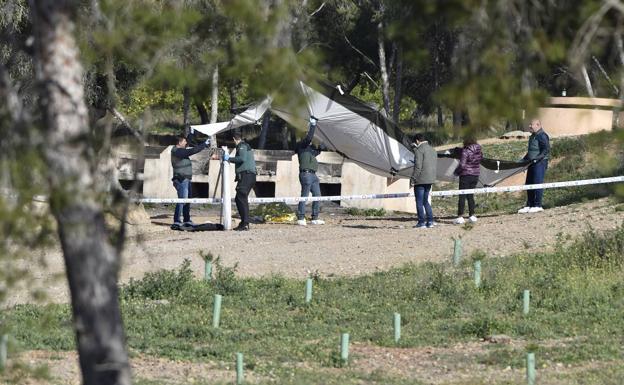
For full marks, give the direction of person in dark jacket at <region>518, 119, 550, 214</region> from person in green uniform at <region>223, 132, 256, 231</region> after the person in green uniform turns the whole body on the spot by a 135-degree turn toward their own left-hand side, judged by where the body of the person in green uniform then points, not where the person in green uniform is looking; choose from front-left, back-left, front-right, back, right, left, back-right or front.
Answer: front-left

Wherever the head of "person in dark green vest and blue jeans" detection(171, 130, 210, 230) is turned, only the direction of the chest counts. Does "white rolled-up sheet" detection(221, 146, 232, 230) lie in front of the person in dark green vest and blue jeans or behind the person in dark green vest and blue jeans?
in front

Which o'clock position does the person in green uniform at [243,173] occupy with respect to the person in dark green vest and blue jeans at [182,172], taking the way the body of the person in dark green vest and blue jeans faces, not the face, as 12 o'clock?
The person in green uniform is roughly at 1 o'clock from the person in dark green vest and blue jeans.

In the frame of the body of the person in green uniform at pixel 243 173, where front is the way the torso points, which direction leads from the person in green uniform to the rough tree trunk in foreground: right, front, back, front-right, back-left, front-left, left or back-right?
left

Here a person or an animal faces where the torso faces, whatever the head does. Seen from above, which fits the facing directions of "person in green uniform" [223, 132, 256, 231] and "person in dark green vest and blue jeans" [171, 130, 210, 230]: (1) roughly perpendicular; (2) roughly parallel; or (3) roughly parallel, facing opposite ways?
roughly parallel, facing opposite ways

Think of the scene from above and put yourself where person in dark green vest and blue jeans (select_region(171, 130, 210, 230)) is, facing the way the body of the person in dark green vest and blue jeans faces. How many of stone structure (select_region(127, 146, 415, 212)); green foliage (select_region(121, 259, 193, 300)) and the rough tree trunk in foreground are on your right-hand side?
2

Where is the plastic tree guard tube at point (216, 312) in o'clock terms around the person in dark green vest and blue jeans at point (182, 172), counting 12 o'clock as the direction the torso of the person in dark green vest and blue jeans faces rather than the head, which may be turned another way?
The plastic tree guard tube is roughly at 3 o'clock from the person in dark green vest and blue jeans.

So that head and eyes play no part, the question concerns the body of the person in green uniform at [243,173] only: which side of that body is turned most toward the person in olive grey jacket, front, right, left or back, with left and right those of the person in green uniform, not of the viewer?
back

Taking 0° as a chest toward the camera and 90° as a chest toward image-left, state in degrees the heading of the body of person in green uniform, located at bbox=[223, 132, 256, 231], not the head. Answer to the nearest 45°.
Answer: approximately 90°

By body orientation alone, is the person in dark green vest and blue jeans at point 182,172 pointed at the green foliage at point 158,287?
no

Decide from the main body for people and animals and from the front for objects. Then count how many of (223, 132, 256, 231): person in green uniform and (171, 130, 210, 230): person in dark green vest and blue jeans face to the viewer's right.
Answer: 1

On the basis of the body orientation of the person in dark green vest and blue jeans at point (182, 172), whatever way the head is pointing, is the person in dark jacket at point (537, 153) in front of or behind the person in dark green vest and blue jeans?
in front

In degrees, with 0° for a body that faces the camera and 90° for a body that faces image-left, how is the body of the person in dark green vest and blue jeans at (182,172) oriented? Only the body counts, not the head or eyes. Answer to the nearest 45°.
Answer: approximately 270°
